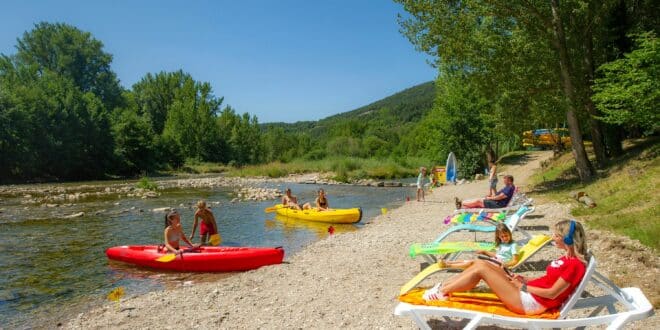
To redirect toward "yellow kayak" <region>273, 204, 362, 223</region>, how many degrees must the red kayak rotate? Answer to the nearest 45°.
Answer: approximately 45° to its left

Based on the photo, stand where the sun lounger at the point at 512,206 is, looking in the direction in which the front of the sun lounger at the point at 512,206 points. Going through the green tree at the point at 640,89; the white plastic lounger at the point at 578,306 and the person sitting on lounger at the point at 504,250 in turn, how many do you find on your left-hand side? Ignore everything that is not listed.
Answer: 2

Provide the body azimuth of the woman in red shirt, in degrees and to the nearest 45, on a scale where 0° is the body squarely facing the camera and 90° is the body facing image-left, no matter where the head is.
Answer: approximately 90°

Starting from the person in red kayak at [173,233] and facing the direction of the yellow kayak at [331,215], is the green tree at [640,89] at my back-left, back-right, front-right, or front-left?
front-right

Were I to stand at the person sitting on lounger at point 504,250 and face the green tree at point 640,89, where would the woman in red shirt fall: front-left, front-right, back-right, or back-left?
back-right

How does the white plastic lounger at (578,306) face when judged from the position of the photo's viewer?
facing to the left of the viewer

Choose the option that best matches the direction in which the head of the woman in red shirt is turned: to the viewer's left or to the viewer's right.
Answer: to the viewer's left

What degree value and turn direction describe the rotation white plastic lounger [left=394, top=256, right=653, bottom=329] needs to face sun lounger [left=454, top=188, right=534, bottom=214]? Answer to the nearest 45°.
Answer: approximately 90° to its right

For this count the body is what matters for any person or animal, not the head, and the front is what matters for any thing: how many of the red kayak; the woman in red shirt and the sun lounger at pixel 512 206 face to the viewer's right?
1

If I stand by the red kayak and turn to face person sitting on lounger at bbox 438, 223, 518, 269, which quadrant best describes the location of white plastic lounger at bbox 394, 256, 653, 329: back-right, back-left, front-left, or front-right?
front-right

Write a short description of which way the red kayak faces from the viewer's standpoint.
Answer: facing to the right of the viewer

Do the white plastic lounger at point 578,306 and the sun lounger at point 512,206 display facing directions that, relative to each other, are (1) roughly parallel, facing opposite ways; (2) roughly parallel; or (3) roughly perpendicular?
roughly parallel

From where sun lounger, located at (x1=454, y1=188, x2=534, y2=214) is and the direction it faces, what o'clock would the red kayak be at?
The red kayak is roughly at 11 o'clock from the sun lounger.

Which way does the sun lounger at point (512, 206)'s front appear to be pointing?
to the viewer's left

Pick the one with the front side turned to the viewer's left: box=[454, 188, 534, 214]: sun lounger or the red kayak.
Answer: the sun lounger

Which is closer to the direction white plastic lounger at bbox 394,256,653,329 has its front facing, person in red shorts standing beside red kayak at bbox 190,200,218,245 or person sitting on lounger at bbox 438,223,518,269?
the person in red shorts standing beside red kayak
